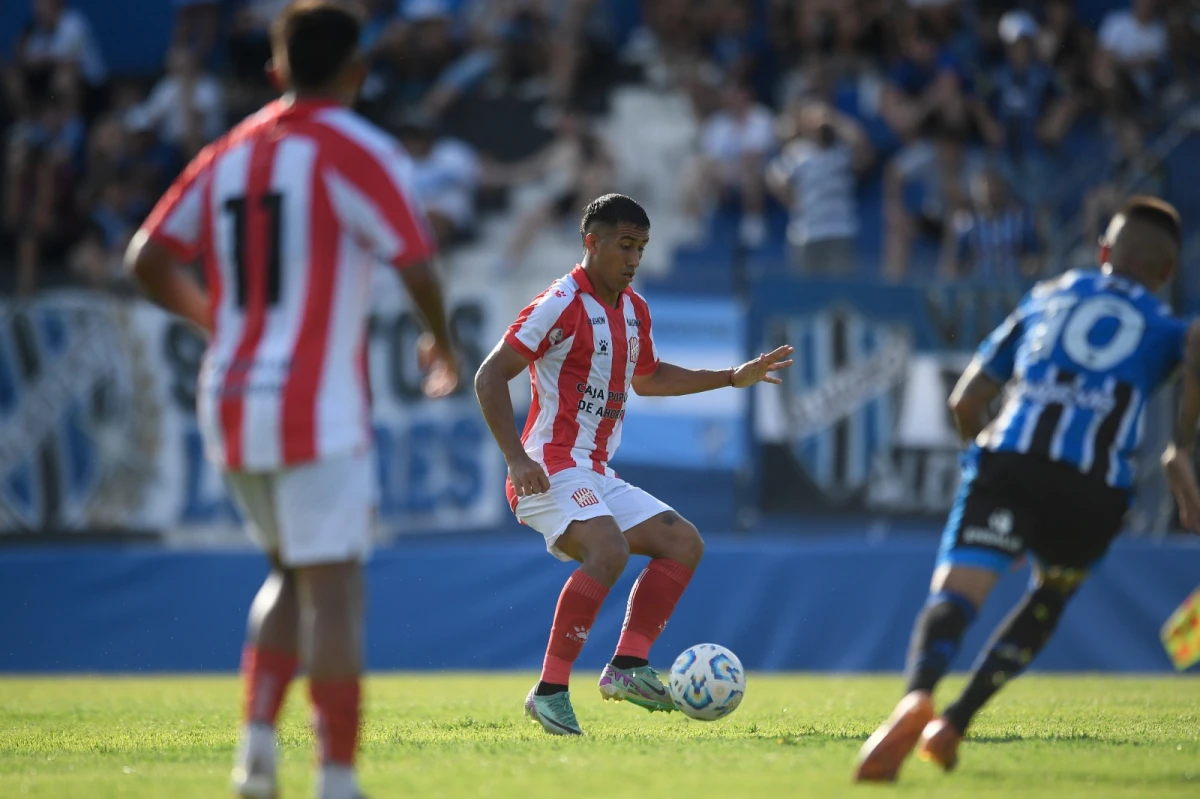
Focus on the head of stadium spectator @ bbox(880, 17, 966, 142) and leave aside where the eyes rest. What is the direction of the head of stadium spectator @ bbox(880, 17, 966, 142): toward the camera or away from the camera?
toward the camera

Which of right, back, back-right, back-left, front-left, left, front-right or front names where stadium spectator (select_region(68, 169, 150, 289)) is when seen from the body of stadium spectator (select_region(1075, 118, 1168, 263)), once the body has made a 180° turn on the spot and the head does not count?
back-left

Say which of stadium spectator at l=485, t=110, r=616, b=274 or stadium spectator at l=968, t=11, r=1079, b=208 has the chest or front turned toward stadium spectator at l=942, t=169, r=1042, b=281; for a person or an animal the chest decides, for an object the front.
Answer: stadium spectator at l=968, t=11, r=1079, b=208

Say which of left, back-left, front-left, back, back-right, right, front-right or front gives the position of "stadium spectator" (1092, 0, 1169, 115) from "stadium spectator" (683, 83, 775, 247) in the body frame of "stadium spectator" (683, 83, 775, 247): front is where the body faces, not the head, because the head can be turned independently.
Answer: left

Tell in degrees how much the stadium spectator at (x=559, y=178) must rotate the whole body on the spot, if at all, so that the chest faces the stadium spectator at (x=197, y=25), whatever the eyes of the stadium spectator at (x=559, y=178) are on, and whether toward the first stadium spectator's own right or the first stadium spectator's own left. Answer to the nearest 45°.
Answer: approximately 90° to the first stadium spectator's own right

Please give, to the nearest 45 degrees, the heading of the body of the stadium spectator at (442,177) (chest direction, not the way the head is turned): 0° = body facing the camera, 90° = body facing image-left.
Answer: approximately 45°

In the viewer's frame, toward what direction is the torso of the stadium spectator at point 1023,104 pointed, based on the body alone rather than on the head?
toward the camera

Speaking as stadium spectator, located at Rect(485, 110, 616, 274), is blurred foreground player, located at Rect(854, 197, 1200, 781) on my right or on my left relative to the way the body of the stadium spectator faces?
on my left

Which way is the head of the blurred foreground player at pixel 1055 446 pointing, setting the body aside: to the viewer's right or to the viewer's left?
to the viewer's left

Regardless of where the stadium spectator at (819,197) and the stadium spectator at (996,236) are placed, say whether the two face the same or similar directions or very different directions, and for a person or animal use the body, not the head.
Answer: same or similar directions

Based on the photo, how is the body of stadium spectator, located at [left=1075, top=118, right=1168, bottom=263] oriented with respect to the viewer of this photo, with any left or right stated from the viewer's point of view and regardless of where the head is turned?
facing the viewer and to the left of the viewer

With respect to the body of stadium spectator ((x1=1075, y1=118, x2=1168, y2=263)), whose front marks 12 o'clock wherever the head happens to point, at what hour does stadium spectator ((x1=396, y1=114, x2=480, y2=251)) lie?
stadium spectator ((x1=396, y1=114, x2=480, y2=251)) is roughly at 2 o'clock from stadium spectator ((x1=1075, y1=118, x2=1168, y2=263)).

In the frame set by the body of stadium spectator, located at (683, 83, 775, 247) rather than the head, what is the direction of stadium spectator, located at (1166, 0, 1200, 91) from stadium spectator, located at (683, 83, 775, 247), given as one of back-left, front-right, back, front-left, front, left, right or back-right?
left

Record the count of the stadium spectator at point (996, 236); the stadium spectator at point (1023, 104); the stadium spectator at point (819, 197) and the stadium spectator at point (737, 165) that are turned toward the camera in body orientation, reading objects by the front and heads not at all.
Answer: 4

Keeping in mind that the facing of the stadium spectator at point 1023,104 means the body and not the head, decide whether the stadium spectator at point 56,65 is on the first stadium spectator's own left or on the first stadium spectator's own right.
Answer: on the first stadium spectator's own right

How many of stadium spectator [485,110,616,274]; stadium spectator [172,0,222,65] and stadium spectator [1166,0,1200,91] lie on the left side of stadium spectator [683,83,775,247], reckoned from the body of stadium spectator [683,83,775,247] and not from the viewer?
1

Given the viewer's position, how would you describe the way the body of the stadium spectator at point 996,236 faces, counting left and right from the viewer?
facing the viewer

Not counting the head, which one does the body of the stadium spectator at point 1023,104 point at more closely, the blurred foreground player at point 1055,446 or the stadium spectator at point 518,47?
the blurred foreground player

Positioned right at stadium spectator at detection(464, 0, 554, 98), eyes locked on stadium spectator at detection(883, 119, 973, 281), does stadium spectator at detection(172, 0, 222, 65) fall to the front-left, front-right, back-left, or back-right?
back-right

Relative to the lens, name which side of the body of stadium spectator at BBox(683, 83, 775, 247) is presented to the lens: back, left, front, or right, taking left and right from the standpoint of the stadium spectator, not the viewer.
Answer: front

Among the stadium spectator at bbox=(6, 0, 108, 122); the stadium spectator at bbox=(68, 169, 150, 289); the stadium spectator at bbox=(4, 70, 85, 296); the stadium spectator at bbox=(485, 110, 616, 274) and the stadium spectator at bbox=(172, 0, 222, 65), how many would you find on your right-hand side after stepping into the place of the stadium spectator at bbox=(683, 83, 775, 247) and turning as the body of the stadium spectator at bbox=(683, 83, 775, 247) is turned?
5
